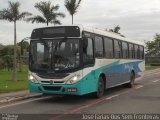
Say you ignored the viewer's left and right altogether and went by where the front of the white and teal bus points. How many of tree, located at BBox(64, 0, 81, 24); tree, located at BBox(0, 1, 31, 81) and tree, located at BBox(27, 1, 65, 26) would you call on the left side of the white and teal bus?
0

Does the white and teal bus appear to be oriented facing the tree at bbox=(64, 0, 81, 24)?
no

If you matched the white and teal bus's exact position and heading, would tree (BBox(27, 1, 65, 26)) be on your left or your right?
on your right

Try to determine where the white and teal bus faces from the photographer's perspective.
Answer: facing the viewer and to the left of the viewer

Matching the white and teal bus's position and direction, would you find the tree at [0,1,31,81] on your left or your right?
on your right

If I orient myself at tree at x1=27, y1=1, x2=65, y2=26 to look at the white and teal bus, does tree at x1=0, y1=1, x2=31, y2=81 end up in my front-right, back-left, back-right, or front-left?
front-right
